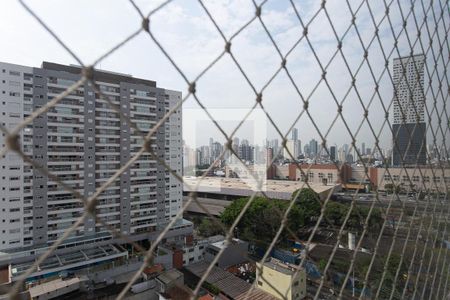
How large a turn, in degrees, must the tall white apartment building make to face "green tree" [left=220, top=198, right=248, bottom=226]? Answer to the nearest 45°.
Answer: approximately 45° to its left

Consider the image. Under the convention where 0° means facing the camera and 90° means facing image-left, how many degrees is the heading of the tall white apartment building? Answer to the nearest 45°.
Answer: approximately 315°
